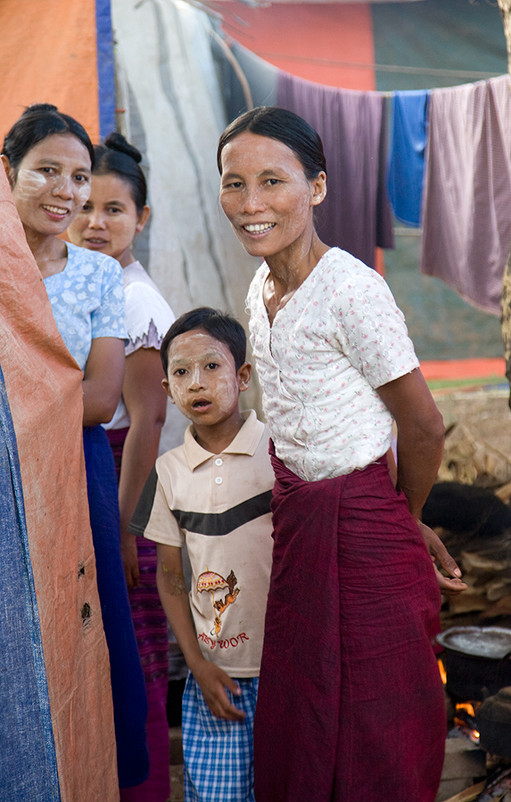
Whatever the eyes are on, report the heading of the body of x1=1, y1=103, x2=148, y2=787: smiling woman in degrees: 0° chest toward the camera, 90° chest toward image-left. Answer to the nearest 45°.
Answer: approximately 0°

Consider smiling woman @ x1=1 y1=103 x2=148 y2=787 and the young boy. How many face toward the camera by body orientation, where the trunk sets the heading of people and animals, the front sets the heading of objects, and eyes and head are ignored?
2

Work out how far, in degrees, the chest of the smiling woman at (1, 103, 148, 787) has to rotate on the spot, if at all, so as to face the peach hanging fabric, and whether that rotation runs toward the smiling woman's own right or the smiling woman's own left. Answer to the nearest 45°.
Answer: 0° — they already face it

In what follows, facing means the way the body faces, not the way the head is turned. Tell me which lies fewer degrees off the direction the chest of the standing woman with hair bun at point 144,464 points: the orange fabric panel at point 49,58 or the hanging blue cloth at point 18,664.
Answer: the hanging blue cloth

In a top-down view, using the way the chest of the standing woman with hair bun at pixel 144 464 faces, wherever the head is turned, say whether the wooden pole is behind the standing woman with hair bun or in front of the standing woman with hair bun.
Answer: behind

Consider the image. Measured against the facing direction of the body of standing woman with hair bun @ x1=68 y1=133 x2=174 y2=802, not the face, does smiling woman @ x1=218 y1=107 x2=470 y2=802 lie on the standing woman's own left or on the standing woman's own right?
on the standing woman's own left

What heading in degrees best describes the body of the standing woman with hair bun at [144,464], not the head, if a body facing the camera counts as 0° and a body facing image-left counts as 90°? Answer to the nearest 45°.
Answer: approximately 45°

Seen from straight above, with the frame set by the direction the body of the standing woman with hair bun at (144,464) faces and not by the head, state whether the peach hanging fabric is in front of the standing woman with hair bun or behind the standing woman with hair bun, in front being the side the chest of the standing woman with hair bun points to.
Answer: in front

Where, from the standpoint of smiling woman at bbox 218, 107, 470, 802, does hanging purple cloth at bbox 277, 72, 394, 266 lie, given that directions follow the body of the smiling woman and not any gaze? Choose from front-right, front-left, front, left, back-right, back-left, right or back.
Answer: back-right
